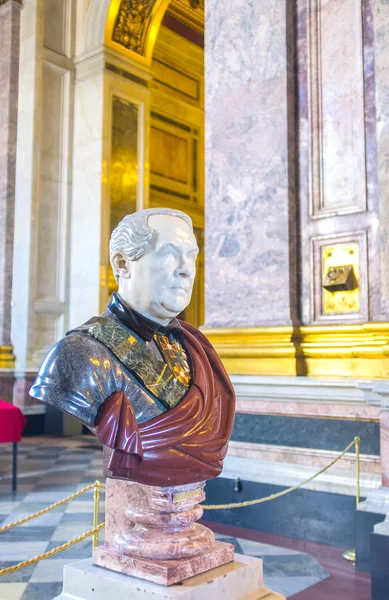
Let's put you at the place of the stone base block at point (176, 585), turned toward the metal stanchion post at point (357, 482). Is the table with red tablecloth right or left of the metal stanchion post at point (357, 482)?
left

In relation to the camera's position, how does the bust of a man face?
facing the viewer and to the right of the viewer

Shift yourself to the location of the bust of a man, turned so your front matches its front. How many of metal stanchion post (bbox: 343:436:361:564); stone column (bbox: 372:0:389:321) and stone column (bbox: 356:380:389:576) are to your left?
3

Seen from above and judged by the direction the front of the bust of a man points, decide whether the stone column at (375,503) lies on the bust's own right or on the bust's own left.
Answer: on the bust's own left

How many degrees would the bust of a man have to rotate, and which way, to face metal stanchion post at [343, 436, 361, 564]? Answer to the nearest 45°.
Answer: approximately 90° to its left

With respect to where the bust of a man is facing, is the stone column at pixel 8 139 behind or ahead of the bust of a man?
behind

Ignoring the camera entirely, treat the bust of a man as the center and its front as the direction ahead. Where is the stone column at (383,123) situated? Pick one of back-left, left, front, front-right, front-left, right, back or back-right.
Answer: left
